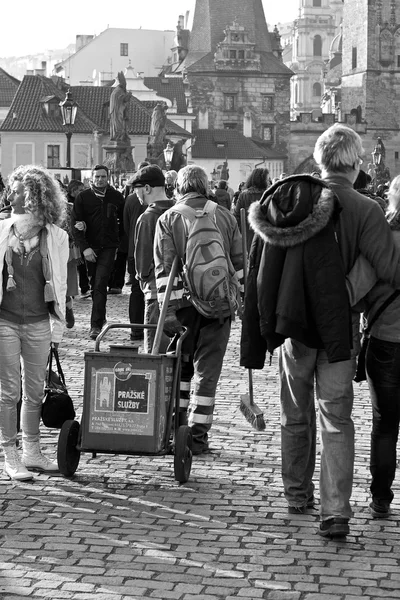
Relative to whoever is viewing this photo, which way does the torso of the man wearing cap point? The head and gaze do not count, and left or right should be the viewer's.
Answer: facing away from the viewer and to the left of the viewer

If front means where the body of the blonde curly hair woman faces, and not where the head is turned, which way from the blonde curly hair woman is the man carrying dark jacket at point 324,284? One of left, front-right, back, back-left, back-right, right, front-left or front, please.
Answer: front-left

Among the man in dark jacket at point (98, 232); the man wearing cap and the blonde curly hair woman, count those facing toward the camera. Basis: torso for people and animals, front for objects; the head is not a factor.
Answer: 2

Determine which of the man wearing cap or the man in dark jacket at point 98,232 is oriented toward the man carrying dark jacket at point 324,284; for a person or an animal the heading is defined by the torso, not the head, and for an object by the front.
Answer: the man in dark jacket at point 98,232

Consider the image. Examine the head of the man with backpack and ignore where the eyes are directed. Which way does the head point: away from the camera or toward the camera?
away from the camera

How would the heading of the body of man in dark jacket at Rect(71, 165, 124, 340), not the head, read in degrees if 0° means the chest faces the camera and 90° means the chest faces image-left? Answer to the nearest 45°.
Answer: approximately 0°

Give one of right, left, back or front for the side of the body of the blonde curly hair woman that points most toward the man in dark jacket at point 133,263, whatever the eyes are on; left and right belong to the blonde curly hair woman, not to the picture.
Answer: back

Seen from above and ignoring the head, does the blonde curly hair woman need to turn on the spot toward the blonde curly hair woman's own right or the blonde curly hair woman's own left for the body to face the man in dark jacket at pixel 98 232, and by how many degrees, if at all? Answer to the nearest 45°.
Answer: approximately 180°

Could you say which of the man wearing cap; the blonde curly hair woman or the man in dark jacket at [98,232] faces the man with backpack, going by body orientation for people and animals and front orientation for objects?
the man in dark jacket
